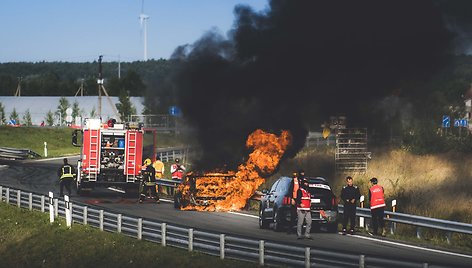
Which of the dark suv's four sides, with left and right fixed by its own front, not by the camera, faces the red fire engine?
front

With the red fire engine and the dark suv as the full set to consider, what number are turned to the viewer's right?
0

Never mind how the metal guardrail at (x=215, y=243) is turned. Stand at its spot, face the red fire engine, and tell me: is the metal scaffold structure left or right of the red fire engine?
right

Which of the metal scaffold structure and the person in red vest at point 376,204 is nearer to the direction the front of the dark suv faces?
the metal scaffold structure

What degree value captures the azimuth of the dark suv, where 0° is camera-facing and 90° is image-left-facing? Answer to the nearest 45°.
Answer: approximately 135°

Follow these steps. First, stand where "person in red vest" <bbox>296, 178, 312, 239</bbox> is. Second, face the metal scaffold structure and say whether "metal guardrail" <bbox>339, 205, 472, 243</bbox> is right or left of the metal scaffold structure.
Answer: right

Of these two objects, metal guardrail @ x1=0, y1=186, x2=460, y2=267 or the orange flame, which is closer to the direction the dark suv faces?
the orange flame

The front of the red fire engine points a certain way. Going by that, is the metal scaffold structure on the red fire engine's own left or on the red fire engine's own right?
on the red fire engine's own right

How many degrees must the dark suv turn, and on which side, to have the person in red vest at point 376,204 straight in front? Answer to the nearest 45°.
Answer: approximately 135° to its right

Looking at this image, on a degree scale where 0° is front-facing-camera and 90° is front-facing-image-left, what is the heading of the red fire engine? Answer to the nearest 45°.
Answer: approximately 180°

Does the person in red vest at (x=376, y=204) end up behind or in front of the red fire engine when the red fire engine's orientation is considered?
behind
